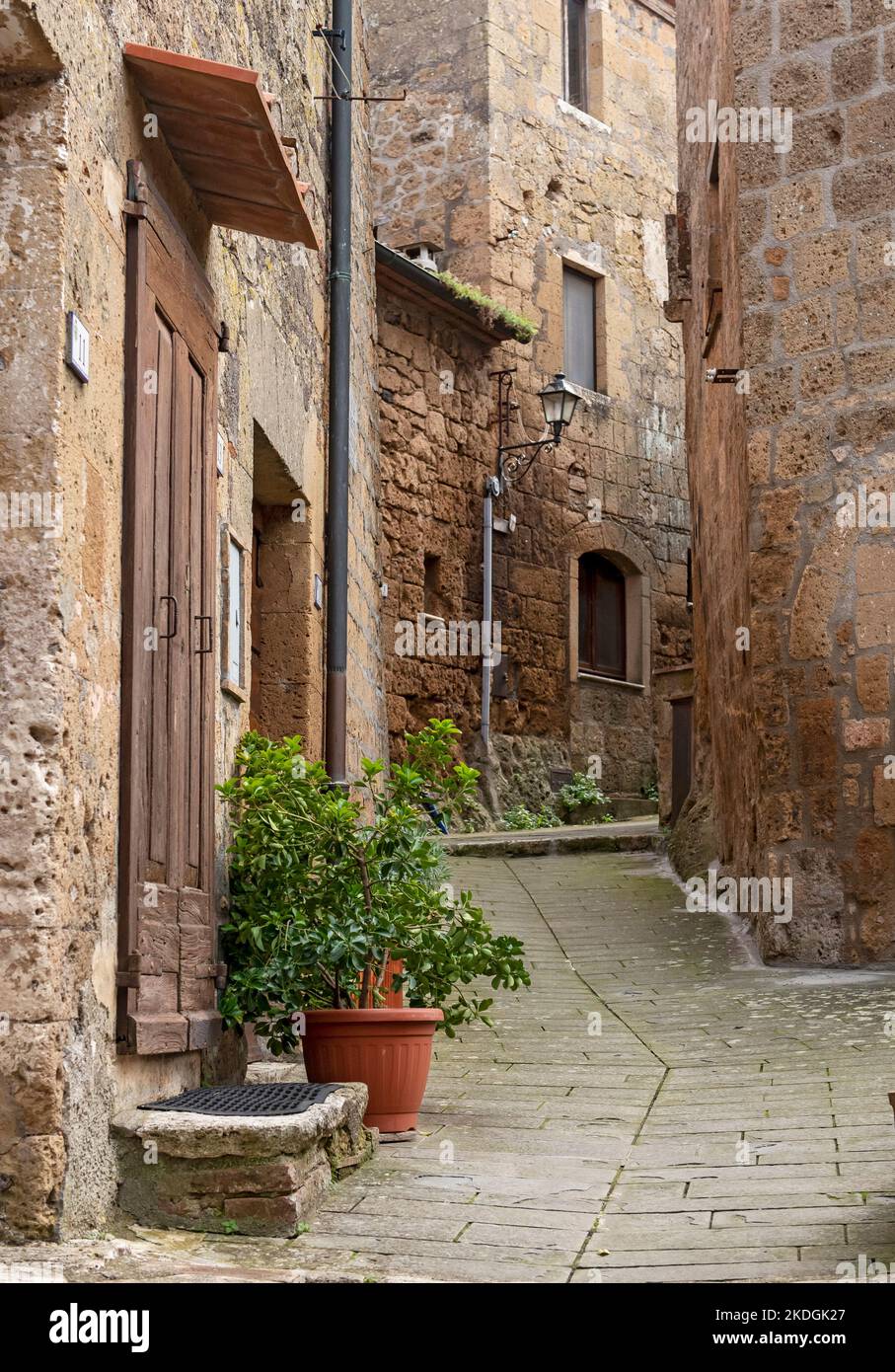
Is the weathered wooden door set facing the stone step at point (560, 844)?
no

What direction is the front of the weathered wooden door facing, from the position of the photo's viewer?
facing to the right of the viewer

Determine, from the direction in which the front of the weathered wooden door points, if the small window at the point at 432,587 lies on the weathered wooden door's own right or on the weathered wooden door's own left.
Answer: on the weathered wooden door's own left

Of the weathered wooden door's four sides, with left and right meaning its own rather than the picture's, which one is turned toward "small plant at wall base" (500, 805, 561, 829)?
left

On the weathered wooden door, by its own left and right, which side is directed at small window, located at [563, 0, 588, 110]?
left

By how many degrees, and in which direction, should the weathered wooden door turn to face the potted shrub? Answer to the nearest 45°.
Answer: approximately 45° to its left

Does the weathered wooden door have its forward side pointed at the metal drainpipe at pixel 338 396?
no
